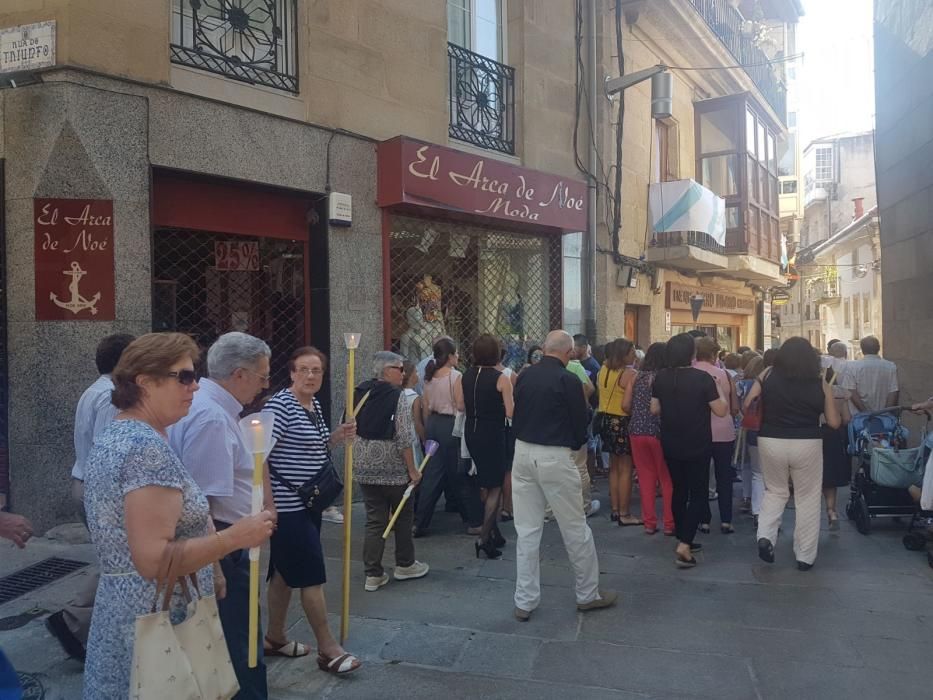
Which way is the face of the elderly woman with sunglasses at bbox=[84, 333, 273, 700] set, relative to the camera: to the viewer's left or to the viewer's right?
to the viewer's right

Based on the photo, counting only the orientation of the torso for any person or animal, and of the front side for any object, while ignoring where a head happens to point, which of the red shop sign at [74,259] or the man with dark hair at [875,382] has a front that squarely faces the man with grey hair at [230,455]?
the red shop sign

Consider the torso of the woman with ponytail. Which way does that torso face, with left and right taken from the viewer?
facing away from the viewer and to the right of the viewer

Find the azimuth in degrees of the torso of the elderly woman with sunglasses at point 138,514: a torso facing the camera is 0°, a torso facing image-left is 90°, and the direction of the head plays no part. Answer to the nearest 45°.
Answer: approximately 270°

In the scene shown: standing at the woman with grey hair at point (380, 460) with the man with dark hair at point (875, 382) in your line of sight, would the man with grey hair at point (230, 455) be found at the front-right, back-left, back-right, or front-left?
back-right

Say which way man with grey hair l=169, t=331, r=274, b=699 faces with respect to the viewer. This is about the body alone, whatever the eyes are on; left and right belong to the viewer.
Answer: facing to the right of the viewer

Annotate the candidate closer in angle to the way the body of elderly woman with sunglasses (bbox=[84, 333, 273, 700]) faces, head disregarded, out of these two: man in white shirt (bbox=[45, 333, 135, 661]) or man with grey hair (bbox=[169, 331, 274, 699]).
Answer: the man with grey hair

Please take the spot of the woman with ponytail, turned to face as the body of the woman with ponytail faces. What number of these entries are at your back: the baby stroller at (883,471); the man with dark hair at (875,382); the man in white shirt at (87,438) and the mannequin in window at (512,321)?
1

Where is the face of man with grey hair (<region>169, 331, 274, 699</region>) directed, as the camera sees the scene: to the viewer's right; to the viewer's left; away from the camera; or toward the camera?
to the viewer's right
